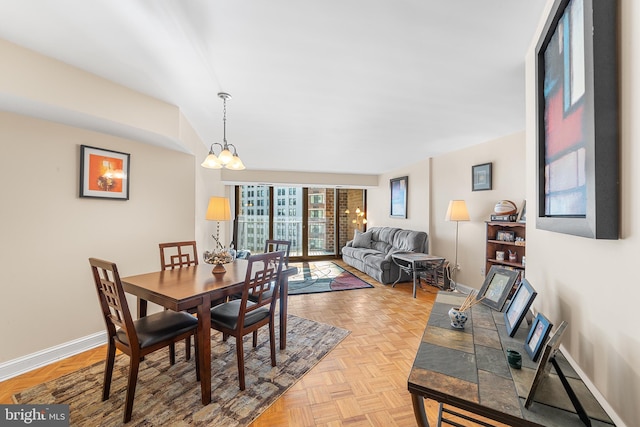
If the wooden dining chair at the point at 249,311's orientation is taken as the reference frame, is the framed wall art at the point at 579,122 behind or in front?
behind

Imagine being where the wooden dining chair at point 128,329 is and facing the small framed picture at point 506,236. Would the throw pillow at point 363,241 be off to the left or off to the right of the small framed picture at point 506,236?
left

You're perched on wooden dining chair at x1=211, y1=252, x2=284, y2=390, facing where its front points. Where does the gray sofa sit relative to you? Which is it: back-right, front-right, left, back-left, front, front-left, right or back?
right

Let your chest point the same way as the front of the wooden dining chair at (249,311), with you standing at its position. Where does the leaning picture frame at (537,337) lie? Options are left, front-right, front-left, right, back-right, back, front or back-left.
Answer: back

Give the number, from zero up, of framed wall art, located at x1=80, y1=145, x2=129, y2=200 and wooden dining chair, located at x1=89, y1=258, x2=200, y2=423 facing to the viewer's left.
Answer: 0

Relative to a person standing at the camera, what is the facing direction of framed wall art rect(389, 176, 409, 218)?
facing the viewer and to the left of the viewer

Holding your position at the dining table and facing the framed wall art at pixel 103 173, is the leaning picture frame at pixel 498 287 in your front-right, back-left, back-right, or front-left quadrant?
back-right

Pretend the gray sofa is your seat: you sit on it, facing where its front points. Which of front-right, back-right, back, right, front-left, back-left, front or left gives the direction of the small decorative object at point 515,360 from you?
front-left

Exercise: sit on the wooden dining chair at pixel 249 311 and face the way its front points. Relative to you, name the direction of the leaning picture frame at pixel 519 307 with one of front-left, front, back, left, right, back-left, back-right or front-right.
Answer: back

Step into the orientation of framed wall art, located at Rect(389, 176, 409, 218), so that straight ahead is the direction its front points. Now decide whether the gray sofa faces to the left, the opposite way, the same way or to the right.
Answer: the same way

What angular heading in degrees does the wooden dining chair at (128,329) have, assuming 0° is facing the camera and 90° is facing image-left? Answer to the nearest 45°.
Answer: approximately 225°

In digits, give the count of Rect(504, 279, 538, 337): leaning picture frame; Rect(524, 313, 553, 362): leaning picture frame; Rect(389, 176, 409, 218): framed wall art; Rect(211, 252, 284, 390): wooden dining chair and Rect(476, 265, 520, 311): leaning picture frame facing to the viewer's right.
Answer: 0

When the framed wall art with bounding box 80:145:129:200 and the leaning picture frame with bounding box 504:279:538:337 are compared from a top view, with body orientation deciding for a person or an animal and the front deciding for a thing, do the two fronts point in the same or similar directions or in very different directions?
very different directions

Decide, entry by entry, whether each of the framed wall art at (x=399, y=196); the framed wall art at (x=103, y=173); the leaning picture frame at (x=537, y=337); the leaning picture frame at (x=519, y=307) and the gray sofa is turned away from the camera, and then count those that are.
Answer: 0

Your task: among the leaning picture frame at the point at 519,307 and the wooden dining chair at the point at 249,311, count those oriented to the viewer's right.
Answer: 0
